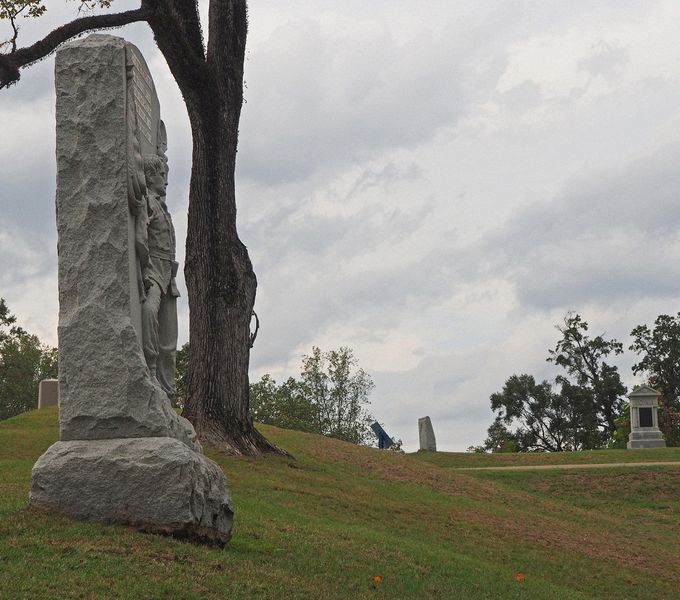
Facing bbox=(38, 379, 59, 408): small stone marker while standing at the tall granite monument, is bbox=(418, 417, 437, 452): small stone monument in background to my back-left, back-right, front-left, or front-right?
front-right

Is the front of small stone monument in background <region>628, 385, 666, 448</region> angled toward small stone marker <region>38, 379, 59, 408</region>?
no

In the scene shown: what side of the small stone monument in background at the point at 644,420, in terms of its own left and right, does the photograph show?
front

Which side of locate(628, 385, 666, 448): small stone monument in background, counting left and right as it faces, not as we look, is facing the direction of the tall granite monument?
front

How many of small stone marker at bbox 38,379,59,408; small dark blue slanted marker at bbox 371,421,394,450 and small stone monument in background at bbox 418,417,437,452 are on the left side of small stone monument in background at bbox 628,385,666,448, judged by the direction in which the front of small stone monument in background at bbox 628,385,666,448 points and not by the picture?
0

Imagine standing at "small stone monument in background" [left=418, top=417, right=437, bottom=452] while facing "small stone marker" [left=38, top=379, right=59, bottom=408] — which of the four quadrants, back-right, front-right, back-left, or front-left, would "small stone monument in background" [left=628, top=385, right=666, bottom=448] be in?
back-left

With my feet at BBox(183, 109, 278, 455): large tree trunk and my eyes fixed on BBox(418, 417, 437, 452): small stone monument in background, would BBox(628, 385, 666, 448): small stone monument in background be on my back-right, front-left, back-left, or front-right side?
front-right

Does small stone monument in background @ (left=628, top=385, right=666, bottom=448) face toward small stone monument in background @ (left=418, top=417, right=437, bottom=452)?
no

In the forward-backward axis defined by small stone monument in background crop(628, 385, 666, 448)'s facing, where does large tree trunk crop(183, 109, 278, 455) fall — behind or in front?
in front

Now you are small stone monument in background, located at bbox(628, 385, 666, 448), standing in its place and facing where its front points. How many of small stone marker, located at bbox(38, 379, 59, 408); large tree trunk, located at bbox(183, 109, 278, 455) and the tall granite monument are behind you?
0

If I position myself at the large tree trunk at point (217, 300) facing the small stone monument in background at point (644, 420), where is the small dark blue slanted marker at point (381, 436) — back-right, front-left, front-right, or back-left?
front-left

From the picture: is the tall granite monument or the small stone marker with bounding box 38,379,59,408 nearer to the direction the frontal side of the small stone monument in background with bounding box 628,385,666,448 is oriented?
the tall granite monument
